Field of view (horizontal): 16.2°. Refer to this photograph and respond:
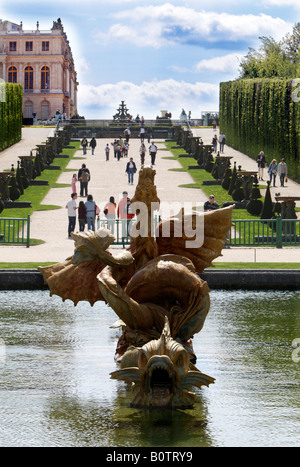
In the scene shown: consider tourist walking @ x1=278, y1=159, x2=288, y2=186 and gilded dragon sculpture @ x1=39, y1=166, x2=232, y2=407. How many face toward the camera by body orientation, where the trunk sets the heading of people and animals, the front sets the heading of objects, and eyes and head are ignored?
2

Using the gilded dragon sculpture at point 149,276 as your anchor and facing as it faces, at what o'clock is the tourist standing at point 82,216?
The tourist standing is roughly at 6 o'clock from the gilded dragon sculpture.

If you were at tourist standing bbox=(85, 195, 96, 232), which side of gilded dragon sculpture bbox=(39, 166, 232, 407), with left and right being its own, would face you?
back

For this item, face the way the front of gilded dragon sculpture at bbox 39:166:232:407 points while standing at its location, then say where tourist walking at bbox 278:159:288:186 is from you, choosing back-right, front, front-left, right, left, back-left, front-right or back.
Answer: back
